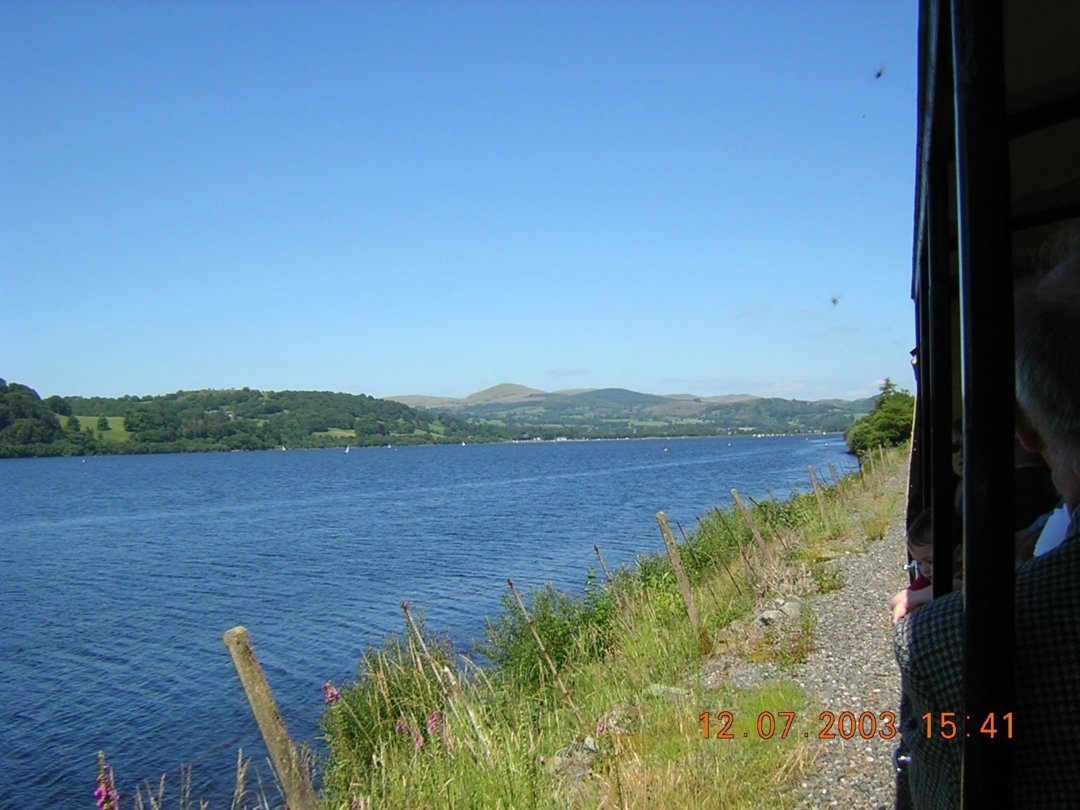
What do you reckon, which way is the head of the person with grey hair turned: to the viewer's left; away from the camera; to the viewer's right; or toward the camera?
away from the camera

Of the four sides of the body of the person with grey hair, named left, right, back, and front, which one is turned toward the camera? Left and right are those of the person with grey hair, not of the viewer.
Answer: back

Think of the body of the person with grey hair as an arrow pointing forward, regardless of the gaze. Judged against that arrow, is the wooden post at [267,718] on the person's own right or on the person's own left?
on the person's own left
